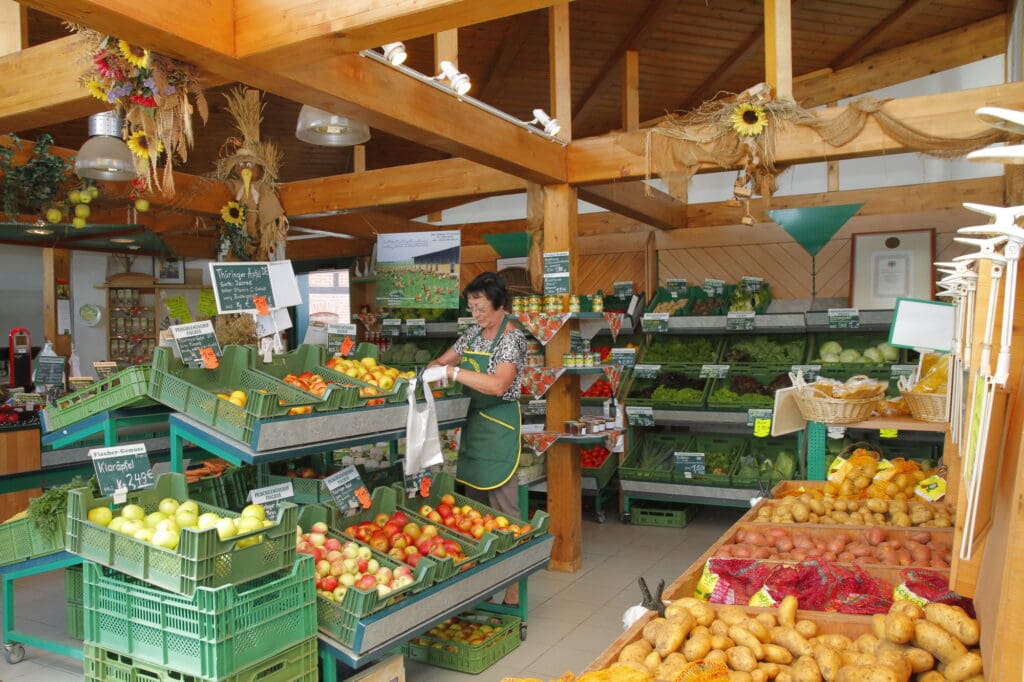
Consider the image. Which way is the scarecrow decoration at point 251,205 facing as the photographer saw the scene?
facing the viewer

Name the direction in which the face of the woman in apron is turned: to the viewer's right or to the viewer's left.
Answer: to the viewer's left

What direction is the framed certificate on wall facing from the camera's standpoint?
toward the camera

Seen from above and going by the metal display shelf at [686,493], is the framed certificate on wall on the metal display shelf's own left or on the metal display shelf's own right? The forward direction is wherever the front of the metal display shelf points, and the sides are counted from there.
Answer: on the metal display shelf's own left

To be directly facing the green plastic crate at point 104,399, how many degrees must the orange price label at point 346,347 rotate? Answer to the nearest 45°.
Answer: approximately 45° to its right

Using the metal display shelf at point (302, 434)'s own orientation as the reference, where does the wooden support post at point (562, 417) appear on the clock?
The wooden support post is roughly at 9 o'clock from the metal display shelf.

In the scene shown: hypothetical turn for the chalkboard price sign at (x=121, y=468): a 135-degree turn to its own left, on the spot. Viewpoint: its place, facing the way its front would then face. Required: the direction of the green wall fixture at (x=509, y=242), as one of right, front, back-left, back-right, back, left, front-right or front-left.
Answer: front

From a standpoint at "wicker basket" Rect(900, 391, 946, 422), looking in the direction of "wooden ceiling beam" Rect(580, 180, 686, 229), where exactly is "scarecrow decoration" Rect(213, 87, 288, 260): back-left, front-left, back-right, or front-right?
front-left

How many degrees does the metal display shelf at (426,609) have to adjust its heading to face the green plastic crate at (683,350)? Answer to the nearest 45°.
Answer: approximately 90° to its left

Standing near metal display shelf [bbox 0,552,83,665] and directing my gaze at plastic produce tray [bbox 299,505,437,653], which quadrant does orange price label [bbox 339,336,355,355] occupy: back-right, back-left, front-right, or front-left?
front-left

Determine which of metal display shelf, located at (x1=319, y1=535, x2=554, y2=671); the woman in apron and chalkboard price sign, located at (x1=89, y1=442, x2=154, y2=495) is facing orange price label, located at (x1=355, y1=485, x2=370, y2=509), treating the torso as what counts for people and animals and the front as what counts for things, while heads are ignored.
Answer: the woman in apron

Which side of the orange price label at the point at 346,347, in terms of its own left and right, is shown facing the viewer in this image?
front

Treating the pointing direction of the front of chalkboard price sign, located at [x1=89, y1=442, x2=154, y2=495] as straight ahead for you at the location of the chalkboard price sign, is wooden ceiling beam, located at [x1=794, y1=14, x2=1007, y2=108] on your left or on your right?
on your left

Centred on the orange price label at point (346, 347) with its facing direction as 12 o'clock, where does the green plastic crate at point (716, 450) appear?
The green plastic crate is roughly at 8 o'clock from the orange price label.
